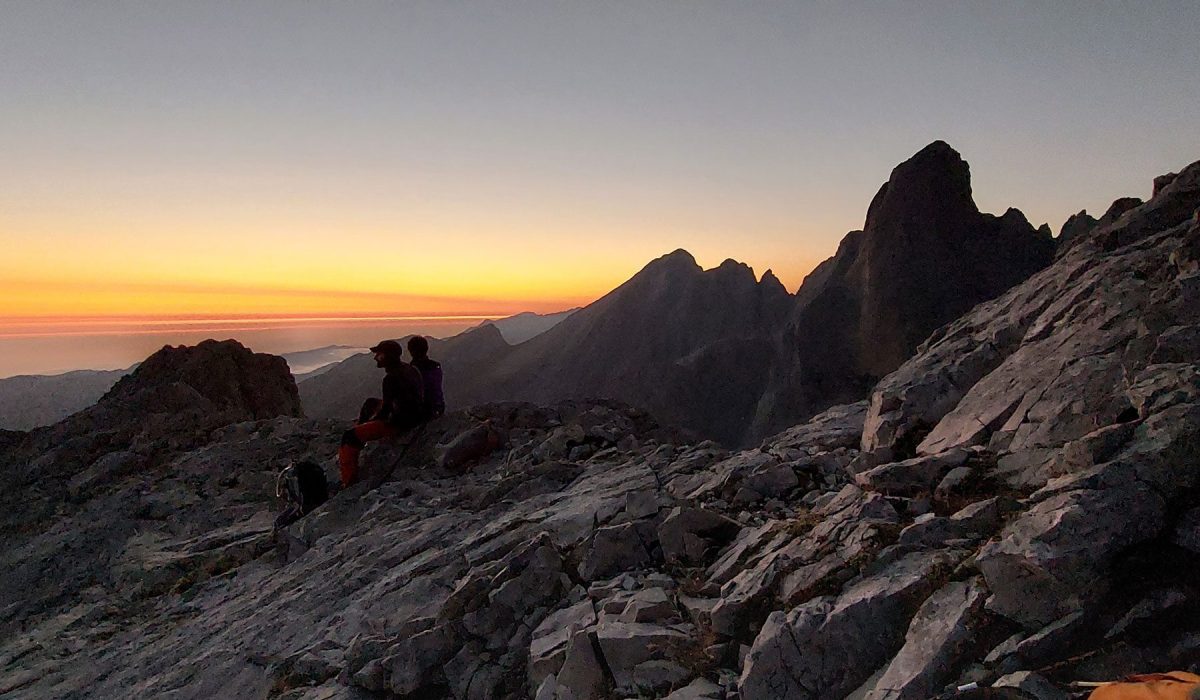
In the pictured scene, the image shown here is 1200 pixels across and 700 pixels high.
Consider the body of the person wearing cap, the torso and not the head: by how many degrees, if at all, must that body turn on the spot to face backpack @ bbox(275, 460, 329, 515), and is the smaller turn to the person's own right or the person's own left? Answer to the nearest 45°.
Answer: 0° — they already face it

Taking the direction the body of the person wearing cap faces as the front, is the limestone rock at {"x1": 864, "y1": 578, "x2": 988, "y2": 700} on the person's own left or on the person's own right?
on the person's own left

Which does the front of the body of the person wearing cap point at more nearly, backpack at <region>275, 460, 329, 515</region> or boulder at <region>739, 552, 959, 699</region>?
the backpack

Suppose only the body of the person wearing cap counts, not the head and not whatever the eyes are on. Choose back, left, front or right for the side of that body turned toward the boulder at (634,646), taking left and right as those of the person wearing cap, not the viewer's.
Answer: left

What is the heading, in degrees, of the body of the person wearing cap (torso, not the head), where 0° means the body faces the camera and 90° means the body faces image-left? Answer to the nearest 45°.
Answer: approximately 90°

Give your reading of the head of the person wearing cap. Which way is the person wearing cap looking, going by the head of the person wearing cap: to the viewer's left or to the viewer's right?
to the viewer's left

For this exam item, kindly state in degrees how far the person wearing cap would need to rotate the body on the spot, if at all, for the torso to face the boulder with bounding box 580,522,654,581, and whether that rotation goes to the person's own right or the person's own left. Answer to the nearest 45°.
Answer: approximately 90° to the person's own left

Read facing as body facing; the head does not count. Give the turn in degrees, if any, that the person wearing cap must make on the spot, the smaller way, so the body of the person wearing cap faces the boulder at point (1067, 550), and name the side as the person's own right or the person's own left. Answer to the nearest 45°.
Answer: approximately 90° to the person's own left

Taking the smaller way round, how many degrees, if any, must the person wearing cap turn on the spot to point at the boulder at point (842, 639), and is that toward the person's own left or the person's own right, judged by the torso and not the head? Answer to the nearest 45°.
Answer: approximately 90° to the person's own left
